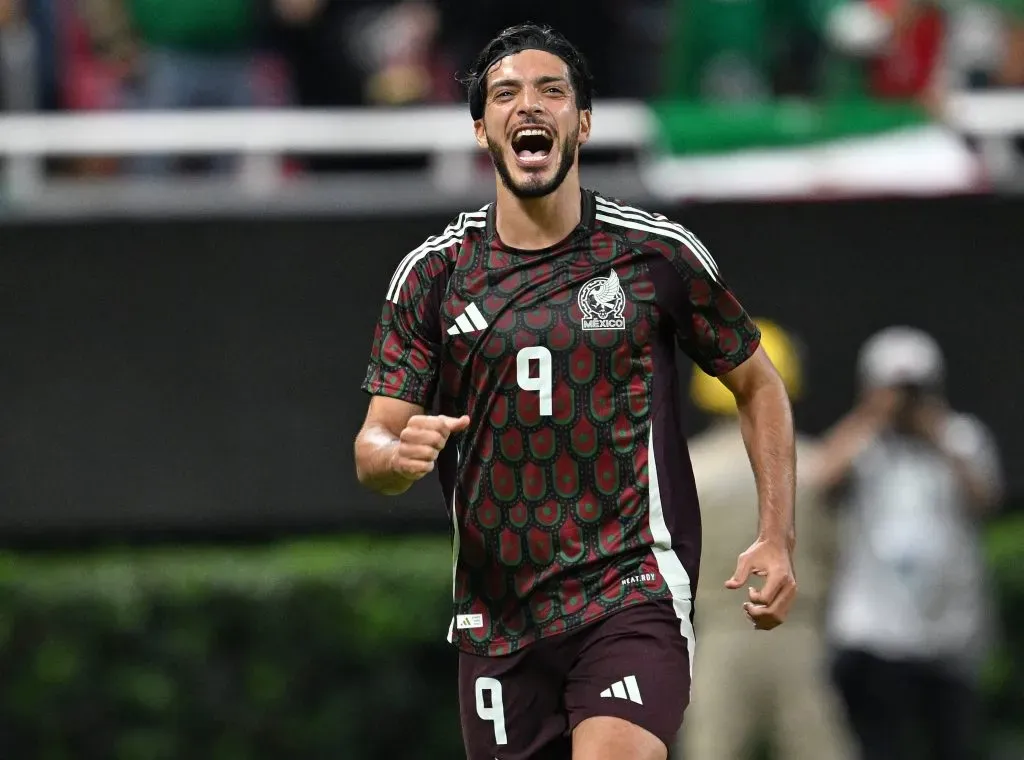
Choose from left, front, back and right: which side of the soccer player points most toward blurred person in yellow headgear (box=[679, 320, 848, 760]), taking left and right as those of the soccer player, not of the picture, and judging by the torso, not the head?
back

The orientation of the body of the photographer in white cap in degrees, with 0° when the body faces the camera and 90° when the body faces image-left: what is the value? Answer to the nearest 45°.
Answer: approximately 0°

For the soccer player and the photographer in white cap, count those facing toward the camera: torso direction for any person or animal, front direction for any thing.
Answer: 2

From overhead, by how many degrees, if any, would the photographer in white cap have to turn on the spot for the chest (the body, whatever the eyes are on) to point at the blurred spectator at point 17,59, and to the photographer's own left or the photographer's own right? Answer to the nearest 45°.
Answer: approximately 90° to the photographer's own right

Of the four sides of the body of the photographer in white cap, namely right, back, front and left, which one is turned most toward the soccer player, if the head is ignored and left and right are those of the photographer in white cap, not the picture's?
front

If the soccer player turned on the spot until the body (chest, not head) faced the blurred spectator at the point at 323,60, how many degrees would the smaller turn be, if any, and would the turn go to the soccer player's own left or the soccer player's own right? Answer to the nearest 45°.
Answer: approximately 180°
